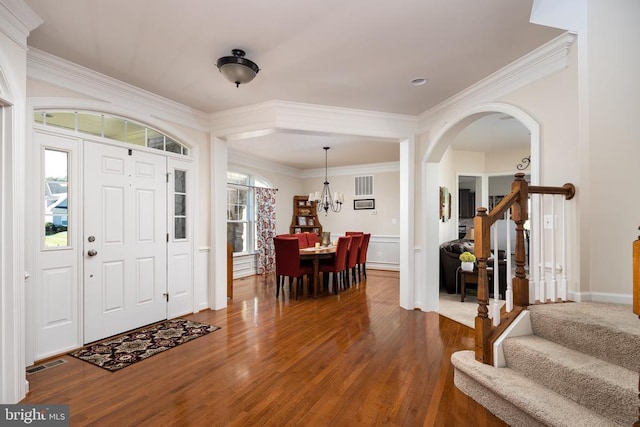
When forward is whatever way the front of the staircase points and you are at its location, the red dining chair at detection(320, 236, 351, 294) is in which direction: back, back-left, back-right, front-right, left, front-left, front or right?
right

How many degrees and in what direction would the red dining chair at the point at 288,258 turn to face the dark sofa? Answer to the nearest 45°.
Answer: approximately 45° to its right

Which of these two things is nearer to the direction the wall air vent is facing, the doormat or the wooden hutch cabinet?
the doormat

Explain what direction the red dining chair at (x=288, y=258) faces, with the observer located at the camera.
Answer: facing away from the viewer and to the right of the viewer

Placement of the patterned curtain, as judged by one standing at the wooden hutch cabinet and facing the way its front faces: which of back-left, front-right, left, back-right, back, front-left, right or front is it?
front-right

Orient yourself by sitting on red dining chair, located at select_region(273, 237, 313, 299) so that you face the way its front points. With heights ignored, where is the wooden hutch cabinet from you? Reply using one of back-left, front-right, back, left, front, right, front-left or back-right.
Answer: front-left

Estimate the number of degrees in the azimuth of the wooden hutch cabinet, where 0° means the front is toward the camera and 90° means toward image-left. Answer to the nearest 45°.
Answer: approximately 0°

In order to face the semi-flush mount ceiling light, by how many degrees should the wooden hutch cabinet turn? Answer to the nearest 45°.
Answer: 0° — it already faces it

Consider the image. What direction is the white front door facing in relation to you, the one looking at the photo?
facing the viewer and to the right of the viewer

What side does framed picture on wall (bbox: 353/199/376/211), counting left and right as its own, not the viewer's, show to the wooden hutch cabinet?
right

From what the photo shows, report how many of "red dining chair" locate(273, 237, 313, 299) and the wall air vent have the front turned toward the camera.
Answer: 1

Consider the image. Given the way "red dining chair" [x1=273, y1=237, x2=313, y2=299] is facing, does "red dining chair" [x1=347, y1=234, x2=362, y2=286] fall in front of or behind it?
in front

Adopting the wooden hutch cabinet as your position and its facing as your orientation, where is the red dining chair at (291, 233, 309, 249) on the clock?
The red dining chair is roughly at 12 o'clock from the wooden hutch cabinet.

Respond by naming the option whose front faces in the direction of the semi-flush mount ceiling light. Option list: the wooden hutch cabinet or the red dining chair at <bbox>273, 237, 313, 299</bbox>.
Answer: the wooden hutch cabinet
